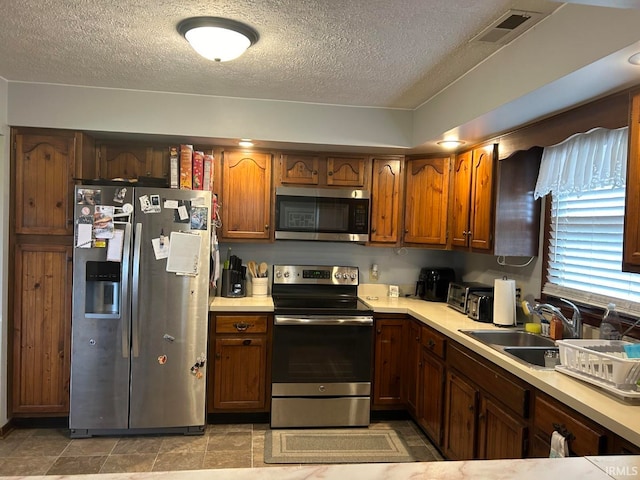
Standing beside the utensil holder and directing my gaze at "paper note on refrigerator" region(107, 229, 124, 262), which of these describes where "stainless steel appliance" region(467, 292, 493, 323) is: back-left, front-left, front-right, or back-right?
back-left

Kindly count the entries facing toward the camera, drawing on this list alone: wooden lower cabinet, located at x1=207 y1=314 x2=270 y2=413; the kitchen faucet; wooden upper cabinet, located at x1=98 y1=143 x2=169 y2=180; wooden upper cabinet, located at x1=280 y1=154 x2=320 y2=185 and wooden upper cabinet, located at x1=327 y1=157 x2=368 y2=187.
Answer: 4

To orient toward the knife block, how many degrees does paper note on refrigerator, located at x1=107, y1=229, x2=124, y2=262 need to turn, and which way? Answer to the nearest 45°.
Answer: approximately 90° to its left

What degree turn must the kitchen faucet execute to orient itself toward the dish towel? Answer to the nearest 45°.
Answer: approximately 90° to its left

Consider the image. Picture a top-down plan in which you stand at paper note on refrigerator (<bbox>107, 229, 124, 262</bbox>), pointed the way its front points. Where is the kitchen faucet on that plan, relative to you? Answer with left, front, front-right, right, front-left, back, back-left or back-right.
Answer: front-left

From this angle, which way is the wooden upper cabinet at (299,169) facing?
toward the camera

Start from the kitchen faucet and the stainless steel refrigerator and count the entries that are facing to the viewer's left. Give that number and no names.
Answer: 1

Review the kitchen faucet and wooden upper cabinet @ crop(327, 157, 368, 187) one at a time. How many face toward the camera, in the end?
1

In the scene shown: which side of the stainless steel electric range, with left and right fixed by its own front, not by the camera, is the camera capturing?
front

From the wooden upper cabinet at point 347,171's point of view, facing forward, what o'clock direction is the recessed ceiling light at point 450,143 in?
The recessed ceiling light is roughly at 10 o'clock from the wooden upper cabinet.

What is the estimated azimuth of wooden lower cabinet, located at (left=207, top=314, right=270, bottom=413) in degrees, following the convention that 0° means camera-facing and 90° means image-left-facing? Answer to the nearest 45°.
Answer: approximately 0°

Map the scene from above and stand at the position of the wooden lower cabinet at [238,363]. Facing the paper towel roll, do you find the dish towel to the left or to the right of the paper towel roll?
right
